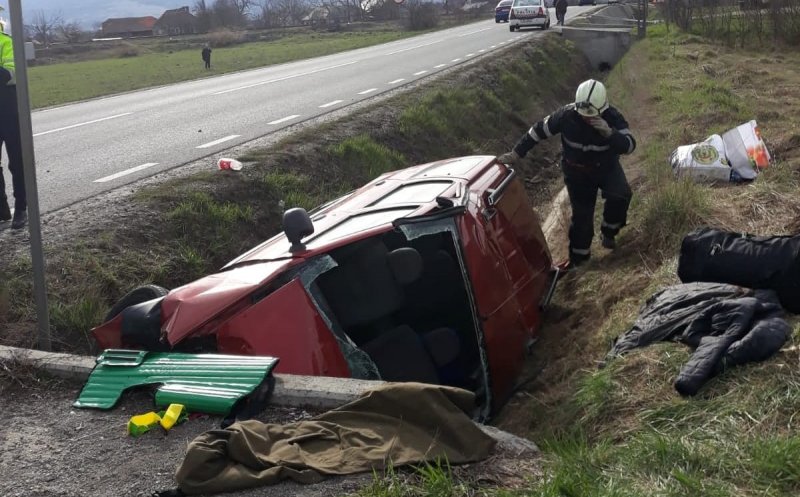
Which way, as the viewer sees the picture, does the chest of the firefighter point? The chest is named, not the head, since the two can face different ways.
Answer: toward the camera

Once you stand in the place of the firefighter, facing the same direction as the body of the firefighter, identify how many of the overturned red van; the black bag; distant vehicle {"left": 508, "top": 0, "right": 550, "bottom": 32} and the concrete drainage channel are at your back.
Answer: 2

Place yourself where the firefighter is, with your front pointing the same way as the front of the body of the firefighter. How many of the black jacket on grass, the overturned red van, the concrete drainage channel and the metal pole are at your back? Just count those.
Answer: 1

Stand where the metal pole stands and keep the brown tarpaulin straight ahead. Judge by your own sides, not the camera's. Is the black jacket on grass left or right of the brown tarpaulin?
left

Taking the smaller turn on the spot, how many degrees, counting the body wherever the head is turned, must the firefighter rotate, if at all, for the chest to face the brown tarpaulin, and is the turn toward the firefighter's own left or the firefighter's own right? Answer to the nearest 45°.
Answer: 0° — they already face it

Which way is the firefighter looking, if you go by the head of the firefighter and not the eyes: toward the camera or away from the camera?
toward the camera

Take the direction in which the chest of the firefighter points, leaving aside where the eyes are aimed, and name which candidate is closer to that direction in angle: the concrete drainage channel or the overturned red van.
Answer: the overturned red van

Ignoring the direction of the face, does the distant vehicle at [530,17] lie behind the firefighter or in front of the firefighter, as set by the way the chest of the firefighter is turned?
behind

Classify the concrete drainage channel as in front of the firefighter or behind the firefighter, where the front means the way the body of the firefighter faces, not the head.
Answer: behind

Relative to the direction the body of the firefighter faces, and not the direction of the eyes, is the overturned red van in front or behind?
in front

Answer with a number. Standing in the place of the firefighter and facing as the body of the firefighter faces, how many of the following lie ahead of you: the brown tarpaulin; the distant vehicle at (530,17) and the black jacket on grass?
2

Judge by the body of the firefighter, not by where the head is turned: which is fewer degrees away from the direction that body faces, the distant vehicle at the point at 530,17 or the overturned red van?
the overturned red van

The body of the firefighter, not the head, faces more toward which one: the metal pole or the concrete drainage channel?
the metal pole
